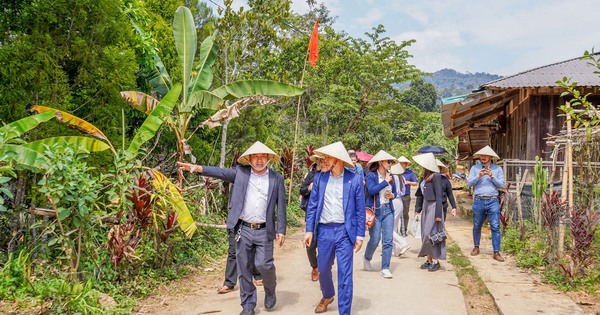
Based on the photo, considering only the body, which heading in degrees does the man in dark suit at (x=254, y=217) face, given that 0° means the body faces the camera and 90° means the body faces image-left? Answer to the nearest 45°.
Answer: approximately 0°

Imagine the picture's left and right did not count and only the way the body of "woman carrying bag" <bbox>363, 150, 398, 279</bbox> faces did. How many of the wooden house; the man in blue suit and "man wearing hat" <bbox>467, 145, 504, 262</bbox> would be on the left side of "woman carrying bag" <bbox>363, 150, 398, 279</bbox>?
2

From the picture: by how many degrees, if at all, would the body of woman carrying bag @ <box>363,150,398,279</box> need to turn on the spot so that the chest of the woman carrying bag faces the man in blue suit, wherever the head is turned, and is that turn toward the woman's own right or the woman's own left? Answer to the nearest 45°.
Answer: approximately 45° to the woman's own right

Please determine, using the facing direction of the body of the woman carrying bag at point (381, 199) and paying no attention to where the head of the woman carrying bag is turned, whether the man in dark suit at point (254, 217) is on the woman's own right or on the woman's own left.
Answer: on the woman's own right

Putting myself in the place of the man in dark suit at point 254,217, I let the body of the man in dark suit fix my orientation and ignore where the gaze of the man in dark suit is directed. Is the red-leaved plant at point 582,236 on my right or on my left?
on my left

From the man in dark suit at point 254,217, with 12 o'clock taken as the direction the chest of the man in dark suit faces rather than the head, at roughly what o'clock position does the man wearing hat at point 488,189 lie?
The man wearing hat is roughly at 8 o'clock from the man in dark suit.

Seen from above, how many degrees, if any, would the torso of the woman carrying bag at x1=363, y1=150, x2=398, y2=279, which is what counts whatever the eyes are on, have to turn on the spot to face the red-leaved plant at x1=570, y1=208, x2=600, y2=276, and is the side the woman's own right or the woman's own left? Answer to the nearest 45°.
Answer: approximately 45° to the woman's own left

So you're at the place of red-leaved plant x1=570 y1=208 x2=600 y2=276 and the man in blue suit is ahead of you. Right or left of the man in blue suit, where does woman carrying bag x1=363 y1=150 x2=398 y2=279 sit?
right

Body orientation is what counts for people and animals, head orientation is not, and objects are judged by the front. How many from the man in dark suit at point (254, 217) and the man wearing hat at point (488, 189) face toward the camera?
2

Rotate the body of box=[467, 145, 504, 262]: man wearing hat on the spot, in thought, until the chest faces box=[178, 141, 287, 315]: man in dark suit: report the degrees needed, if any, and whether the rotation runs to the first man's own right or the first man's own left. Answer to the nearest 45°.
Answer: approximately 45° to the first man's own right
